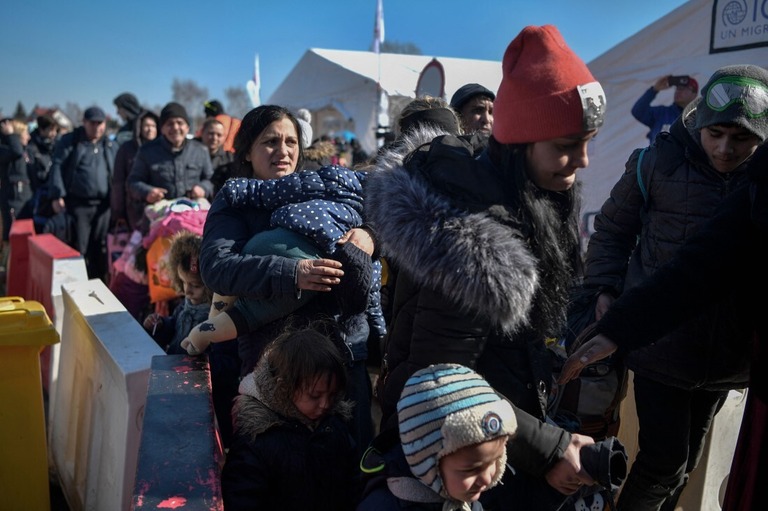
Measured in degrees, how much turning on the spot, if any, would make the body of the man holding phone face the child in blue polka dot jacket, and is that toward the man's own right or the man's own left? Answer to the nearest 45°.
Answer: approximately 45° to the man's own left

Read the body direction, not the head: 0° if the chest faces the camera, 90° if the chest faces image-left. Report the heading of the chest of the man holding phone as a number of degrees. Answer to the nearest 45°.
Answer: approximately 45°

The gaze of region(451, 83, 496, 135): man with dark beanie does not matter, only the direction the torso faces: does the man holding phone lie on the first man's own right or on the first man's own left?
on the first man's own left

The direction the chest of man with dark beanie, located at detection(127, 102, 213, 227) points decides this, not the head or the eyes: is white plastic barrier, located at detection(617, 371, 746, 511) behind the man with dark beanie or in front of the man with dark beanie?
in front

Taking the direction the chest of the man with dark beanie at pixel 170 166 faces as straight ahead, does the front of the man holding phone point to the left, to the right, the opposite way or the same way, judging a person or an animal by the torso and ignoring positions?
the same way

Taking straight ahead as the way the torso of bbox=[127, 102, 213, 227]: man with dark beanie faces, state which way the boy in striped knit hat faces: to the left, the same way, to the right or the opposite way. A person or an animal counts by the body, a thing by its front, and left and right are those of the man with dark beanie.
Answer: the same way

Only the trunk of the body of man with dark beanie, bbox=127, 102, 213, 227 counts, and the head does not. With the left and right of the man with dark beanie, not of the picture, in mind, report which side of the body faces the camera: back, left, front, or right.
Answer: front

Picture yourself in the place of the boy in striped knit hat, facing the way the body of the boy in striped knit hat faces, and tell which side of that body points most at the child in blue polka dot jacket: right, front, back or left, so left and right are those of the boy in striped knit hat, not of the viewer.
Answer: back

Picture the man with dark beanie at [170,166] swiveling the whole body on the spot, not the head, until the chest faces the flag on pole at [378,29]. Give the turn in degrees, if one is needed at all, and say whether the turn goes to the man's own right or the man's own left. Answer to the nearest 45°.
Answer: approximately 135° to the man's own left

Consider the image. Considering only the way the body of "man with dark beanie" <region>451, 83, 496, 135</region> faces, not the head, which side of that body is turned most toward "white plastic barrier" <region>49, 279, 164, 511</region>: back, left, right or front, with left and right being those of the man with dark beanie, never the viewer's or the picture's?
right

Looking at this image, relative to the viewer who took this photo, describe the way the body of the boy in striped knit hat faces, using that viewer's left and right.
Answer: facing the viewer and to the right of the viewer

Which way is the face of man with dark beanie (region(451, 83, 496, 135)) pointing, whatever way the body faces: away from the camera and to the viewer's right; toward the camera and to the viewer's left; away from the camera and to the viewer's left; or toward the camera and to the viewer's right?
toward the camera and to the viewer's right

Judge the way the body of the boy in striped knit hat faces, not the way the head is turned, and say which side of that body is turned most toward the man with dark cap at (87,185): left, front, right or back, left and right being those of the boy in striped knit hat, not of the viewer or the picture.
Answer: back

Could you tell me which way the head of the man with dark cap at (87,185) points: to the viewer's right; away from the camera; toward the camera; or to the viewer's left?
toward the camera

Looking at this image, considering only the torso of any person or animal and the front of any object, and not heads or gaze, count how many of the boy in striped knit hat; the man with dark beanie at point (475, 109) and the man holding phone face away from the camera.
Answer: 0

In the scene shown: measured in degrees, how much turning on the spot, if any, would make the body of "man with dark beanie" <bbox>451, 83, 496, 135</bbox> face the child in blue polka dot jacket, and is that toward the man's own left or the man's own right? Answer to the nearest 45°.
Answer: approximately 45° to the man's own right

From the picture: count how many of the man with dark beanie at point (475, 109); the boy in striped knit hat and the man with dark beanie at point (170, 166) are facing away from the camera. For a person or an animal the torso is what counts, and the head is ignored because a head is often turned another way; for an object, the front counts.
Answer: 0
